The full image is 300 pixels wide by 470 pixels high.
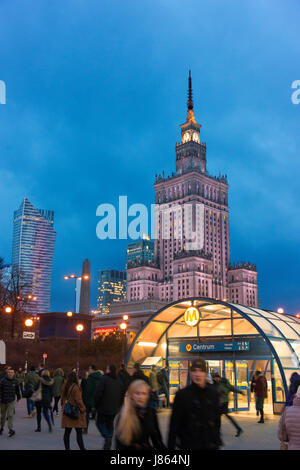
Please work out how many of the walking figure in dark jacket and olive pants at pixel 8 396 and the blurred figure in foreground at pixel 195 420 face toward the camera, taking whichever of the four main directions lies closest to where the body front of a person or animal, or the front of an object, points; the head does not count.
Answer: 2

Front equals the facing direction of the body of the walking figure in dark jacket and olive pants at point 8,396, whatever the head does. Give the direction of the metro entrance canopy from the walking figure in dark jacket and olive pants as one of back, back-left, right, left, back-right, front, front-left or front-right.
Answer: back-left

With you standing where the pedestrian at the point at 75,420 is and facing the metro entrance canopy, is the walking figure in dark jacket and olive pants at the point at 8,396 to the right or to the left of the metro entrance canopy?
left

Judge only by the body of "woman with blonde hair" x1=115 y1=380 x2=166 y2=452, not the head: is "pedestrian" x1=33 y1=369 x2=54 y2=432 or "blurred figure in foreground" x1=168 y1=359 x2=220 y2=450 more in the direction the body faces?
the blurred figure in foreground

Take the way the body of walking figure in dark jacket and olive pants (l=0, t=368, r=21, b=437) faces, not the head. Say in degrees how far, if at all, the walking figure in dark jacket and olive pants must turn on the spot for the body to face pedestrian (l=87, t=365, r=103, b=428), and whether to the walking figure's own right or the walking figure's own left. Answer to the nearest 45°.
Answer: approximately 90° to the walking figure's own left

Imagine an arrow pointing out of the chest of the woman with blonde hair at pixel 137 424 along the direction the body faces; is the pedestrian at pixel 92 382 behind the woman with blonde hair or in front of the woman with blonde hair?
behind

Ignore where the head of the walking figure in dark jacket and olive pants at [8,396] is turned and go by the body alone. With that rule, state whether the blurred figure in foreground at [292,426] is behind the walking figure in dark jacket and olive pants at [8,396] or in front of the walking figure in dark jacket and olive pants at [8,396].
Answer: in front

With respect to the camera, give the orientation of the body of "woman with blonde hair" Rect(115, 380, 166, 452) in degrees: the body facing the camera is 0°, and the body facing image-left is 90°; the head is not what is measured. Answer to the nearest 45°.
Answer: approximately 315°

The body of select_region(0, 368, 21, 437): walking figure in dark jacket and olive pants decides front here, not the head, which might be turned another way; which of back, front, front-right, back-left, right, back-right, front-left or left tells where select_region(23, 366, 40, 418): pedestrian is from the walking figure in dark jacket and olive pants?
back

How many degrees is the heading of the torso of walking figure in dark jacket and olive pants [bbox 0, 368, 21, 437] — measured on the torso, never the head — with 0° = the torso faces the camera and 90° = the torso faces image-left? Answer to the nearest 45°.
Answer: approximately 0°
